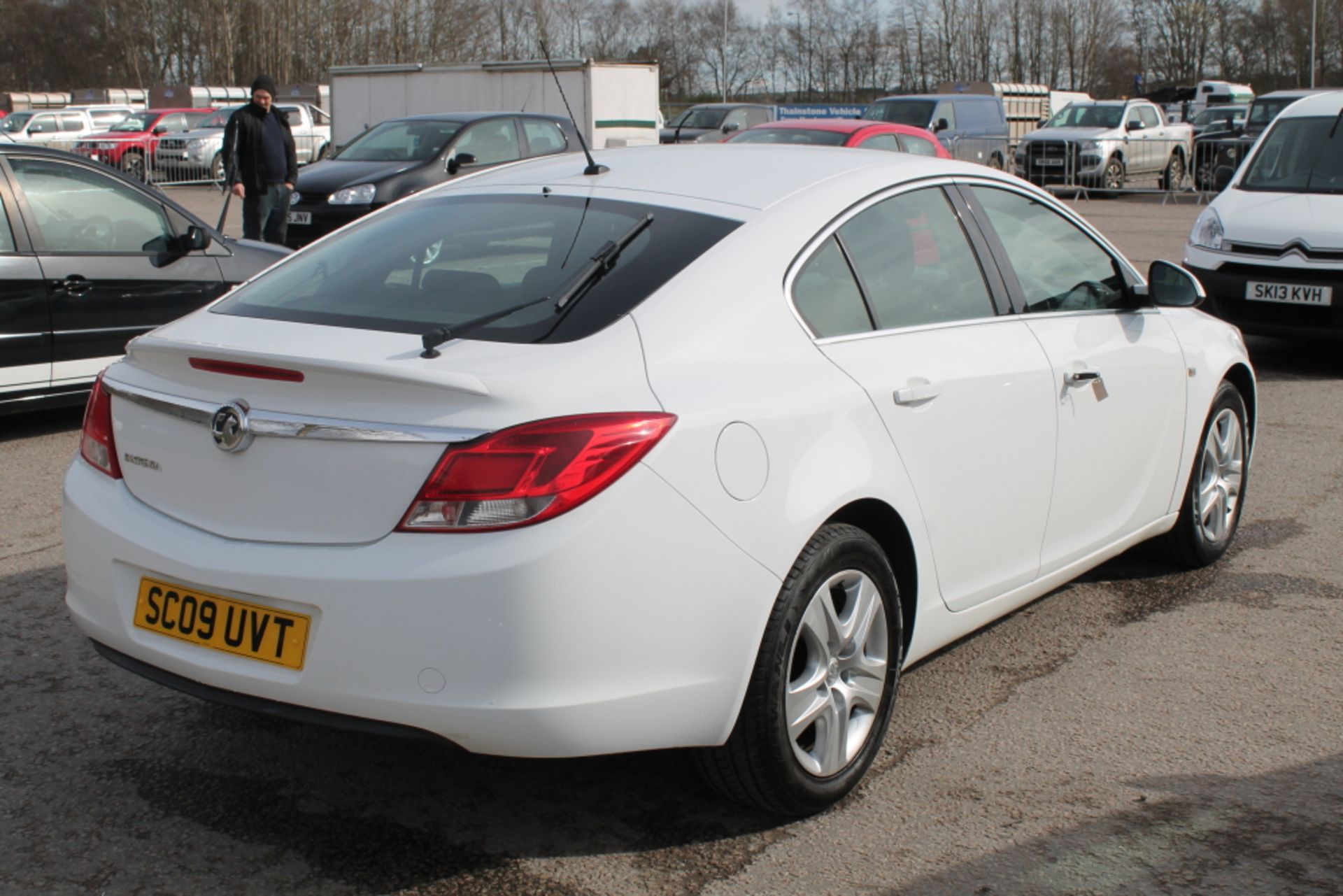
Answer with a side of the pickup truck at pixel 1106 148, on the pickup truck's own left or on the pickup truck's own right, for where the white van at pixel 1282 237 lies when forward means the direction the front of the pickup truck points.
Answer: on the pickup truck's own left

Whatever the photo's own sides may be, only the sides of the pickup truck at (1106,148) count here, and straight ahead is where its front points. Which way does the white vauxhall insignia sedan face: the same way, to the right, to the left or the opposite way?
the opposite way

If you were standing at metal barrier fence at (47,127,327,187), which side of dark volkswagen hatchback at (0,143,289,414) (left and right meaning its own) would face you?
left

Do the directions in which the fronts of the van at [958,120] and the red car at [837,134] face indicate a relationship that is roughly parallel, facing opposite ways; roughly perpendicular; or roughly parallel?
roughly parallel

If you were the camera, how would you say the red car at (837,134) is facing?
facing the viewer and to the left of the viewer

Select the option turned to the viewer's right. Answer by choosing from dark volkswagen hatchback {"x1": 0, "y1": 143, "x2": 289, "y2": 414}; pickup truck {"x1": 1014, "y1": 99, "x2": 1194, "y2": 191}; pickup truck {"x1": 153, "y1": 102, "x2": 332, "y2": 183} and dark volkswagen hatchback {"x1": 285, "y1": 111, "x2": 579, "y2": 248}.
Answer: dark volkswagen hatchback {"x1": 0, "y1": 143, "x2": 289, "y2": 414}

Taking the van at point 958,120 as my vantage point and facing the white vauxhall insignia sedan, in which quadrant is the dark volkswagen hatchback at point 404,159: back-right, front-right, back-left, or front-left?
front-right

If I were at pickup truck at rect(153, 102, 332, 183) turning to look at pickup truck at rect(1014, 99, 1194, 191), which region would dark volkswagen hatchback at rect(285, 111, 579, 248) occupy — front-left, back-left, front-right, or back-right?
front-right

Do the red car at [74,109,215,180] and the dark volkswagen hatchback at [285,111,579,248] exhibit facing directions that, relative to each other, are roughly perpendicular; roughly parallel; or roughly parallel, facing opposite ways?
roughly parallel

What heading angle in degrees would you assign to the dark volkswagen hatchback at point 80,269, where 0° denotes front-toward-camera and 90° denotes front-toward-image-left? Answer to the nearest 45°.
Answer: approximately 270°

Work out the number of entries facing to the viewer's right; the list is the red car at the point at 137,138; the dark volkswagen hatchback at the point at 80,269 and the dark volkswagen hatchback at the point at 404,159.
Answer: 1

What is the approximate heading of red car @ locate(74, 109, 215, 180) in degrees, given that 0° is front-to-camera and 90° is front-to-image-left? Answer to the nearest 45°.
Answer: approximately 45°

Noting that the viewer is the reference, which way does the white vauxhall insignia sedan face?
facing away from the viewer and to the right of the viewer

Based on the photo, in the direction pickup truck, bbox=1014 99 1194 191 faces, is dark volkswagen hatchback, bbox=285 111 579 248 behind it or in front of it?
in front
